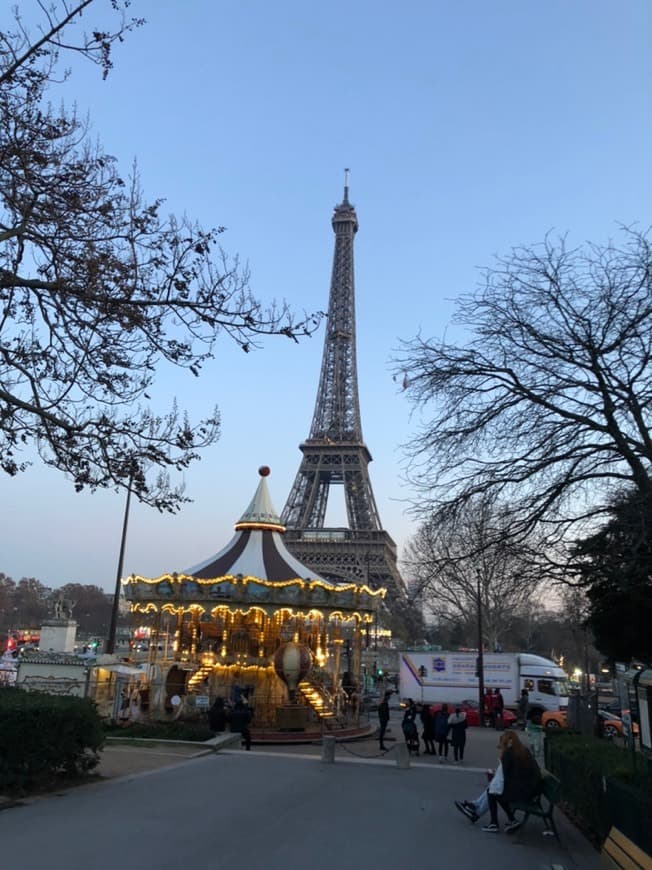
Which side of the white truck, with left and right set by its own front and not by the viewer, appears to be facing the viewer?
right

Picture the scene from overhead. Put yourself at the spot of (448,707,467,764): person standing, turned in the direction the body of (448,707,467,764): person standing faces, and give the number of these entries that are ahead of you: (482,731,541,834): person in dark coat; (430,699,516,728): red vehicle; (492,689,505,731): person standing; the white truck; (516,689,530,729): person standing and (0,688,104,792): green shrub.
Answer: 4

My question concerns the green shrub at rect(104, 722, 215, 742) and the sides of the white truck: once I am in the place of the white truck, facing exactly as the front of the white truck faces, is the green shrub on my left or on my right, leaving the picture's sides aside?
on my right

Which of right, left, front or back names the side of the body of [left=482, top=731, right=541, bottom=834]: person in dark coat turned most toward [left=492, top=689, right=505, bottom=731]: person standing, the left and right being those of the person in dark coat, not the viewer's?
right

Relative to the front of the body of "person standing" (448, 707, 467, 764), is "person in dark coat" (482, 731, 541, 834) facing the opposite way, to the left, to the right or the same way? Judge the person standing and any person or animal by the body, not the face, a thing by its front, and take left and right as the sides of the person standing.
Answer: to the left

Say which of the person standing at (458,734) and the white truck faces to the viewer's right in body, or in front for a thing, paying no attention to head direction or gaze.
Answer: the white truck

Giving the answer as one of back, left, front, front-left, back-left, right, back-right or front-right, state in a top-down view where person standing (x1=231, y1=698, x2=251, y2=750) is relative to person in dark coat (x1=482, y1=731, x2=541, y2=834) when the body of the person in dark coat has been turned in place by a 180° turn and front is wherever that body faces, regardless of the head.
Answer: back-left

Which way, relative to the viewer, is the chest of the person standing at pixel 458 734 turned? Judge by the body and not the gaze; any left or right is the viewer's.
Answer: facing away from the viewer

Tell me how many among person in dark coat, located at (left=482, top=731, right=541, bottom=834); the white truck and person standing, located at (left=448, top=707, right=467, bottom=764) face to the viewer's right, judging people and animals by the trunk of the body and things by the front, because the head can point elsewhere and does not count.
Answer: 1

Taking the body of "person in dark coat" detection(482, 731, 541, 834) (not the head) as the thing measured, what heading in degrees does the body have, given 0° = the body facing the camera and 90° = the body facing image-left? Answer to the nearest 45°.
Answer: approximately 90°

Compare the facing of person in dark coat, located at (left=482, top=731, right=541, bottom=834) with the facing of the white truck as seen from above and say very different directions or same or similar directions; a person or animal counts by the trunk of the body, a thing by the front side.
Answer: very different directions

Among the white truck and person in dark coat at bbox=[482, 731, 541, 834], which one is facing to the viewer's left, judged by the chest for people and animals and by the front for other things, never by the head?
the person in dark coat

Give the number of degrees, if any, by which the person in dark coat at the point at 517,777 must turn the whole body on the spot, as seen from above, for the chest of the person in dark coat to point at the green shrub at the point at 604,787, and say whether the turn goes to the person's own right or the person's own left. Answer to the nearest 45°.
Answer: approximately 180°

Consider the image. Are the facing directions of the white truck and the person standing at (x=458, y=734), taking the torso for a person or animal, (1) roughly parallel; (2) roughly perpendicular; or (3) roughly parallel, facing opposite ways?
roughly perpendicular
